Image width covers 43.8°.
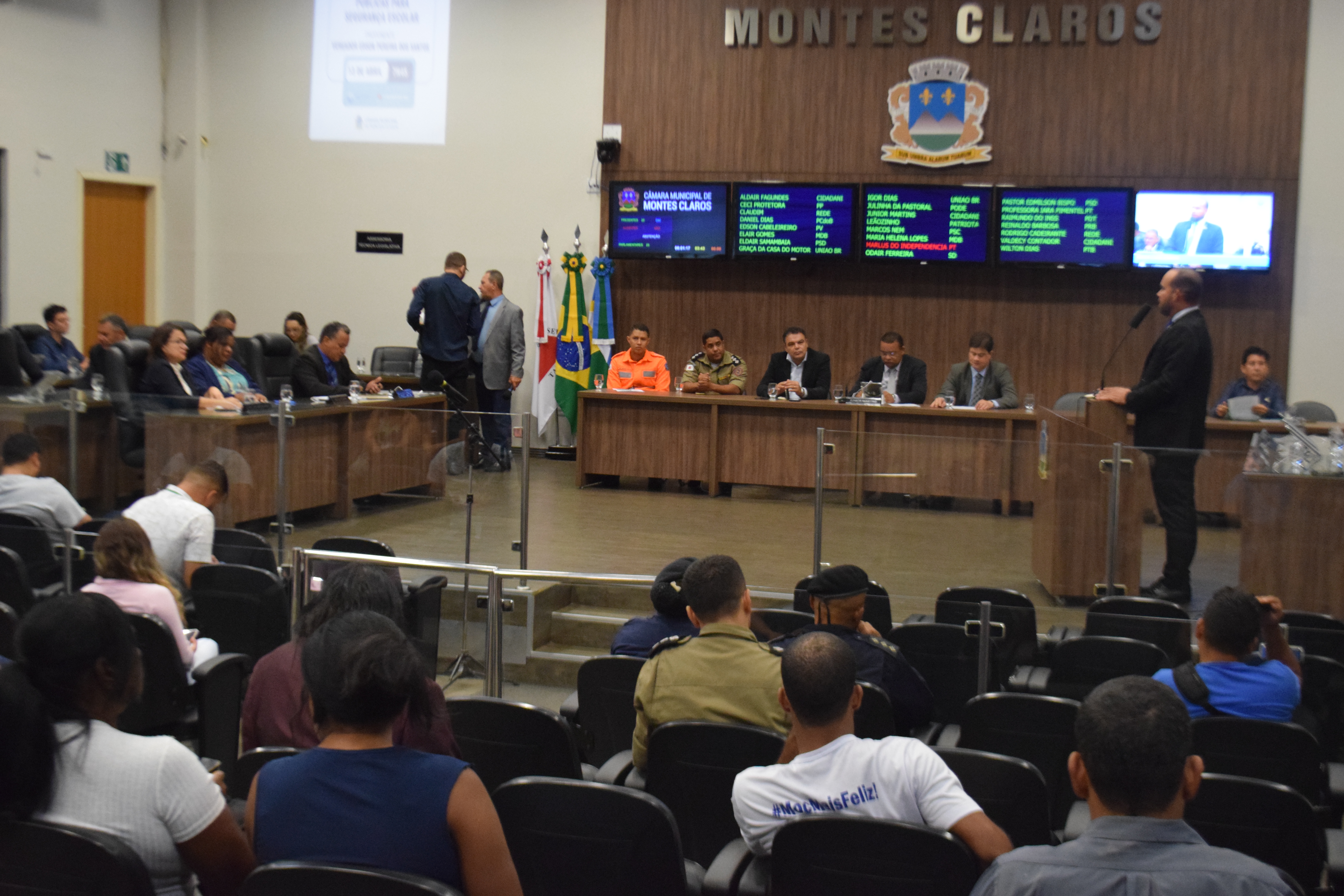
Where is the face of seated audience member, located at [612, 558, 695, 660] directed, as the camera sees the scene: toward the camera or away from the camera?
away from the camera

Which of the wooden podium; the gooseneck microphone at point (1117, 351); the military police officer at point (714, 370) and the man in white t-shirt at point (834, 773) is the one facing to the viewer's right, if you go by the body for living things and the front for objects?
the gooseneck microphone

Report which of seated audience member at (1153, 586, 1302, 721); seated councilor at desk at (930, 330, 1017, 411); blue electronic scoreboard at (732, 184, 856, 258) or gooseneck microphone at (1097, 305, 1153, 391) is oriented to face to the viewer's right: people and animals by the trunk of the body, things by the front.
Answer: the gooseneck microphone

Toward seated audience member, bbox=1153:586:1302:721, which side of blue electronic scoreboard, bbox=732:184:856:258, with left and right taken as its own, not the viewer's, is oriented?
front

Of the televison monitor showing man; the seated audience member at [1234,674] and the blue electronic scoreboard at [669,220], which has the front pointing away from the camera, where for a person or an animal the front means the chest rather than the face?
the seated audience member

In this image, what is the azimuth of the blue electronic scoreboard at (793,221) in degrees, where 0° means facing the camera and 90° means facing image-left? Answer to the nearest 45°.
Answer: approximately 0°

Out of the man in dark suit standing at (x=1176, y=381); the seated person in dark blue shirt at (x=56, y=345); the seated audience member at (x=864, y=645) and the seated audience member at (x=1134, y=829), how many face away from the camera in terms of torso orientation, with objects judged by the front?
2

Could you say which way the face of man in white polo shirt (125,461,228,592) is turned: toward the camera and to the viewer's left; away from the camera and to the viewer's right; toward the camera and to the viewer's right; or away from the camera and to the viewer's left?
away from the camera and to the viewer's right

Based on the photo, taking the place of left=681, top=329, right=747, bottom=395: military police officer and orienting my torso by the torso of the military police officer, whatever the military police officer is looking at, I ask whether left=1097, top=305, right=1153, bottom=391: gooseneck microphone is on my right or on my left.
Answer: on my left

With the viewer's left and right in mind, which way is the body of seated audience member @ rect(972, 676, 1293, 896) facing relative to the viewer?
facing away from the viewer

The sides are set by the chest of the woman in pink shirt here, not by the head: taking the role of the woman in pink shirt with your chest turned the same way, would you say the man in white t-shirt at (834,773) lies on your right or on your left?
on your right

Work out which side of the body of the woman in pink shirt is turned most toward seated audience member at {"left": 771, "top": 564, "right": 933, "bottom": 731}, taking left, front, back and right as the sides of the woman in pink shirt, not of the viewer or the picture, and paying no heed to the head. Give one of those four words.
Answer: right

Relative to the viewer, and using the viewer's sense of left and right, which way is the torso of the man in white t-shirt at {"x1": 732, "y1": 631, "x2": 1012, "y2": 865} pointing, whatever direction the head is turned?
facing away from the viewer

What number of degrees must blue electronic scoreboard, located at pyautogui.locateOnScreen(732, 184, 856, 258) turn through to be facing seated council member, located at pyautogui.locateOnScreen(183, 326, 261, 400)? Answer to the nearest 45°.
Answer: approximately 45° to its right
